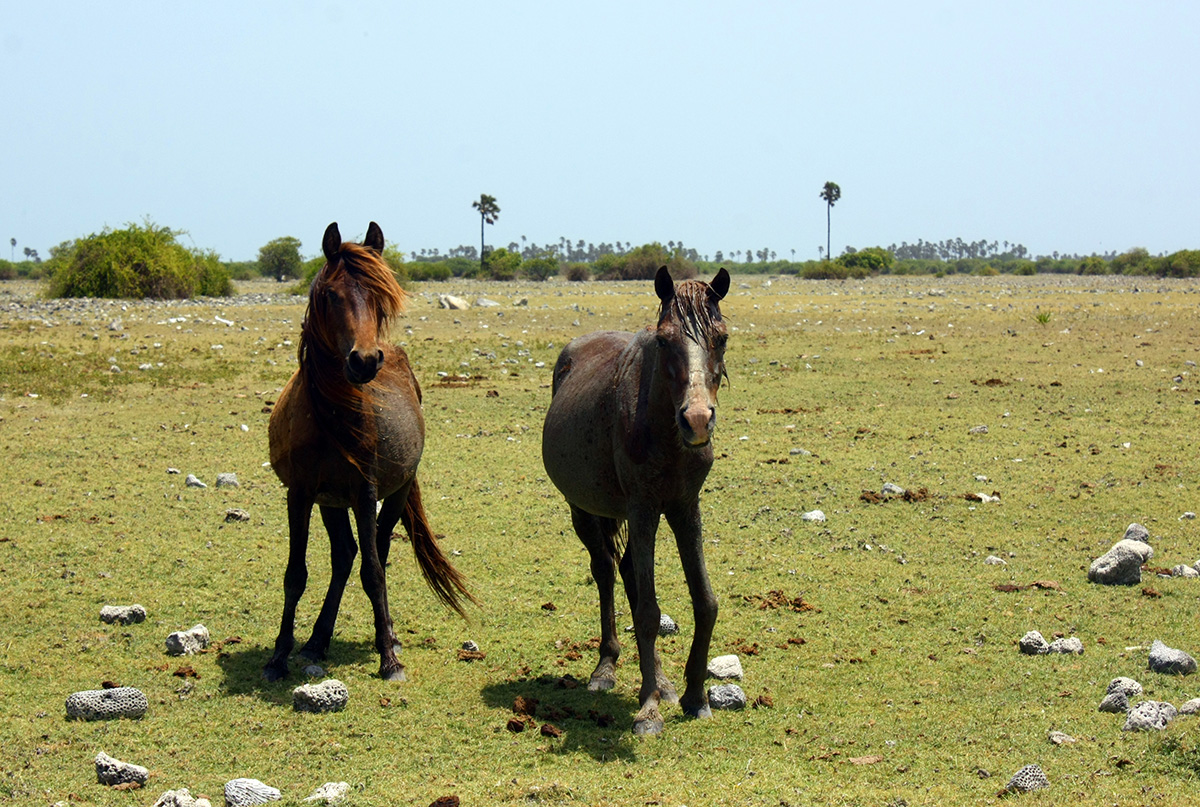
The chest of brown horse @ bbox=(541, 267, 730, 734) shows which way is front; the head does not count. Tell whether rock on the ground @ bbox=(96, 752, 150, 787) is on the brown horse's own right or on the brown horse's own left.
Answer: on the brown horse's own right

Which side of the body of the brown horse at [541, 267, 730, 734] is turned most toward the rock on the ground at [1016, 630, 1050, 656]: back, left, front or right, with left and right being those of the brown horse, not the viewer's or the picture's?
left

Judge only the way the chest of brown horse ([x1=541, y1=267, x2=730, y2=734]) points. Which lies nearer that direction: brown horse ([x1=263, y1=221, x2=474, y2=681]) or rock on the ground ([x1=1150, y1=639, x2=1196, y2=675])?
the rock on the ground

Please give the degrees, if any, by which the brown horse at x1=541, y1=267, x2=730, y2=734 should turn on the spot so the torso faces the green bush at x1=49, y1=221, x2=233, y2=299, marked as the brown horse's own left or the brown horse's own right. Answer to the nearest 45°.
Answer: approximately 180°

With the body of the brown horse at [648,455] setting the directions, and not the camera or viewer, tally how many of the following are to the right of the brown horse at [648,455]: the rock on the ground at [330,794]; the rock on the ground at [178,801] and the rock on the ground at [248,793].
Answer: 3

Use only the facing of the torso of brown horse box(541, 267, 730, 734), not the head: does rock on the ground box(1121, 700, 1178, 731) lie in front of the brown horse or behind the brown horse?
in front

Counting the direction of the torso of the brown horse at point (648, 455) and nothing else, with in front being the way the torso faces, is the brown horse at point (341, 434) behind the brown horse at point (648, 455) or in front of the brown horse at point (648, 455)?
behind

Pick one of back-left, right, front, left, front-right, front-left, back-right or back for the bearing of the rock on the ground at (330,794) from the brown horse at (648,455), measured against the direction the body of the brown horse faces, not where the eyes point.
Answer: right

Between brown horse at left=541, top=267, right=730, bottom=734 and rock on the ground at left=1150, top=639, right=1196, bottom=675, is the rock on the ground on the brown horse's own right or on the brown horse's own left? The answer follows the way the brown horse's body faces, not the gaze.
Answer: on the brown horse's own left

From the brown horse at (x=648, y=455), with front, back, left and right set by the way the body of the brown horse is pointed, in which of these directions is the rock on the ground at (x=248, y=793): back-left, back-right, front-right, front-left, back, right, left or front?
right

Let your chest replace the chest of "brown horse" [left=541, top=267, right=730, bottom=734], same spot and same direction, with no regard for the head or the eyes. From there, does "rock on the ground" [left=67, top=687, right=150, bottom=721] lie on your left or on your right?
on your right

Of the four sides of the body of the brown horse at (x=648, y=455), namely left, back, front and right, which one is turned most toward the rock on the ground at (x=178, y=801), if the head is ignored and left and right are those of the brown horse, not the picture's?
right

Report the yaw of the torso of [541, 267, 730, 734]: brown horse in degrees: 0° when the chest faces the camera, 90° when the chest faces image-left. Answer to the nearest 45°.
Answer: approximately 315°

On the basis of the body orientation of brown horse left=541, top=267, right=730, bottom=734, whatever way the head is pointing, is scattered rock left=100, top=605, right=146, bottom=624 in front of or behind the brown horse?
behind
